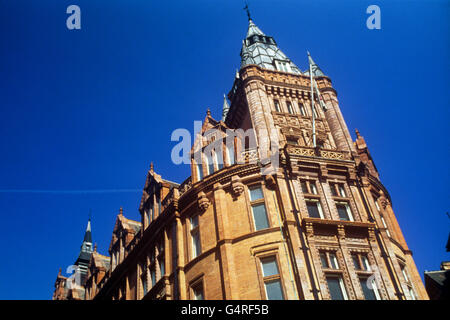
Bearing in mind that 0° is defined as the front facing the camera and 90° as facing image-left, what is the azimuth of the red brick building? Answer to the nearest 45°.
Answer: approximately 0°
